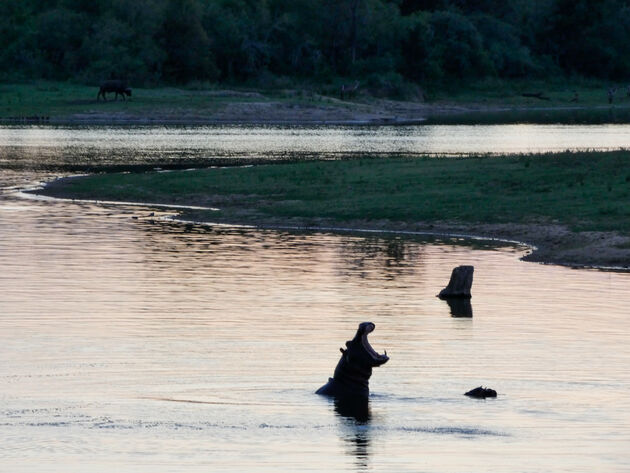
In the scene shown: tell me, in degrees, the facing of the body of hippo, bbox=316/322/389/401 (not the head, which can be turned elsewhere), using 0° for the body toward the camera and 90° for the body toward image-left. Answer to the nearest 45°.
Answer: approximately 270°

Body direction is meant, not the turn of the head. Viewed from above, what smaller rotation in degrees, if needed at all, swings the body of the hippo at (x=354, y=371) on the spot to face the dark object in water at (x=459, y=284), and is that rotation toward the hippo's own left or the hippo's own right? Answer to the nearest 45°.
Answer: approximately 90° to the hippo's own left
